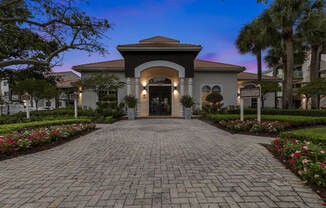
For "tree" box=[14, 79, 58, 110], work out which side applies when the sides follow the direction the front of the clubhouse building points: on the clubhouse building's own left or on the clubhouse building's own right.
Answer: on the clubhouse building's own right

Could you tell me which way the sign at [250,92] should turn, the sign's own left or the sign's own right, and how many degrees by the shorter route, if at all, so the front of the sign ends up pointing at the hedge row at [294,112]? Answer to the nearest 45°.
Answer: approximately 135° to the sign's own left

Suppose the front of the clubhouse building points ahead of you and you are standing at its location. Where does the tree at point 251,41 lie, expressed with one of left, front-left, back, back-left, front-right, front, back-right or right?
left

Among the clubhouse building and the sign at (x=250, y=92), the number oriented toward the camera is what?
2

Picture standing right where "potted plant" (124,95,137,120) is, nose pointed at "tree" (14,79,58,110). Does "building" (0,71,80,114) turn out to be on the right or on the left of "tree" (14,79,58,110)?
right

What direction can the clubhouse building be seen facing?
toward the camera

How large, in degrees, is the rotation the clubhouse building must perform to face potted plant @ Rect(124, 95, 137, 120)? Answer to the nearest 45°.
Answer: approximately 45° to its right

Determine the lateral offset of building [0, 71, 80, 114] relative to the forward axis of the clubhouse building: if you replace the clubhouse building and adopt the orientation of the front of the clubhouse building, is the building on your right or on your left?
on your right
